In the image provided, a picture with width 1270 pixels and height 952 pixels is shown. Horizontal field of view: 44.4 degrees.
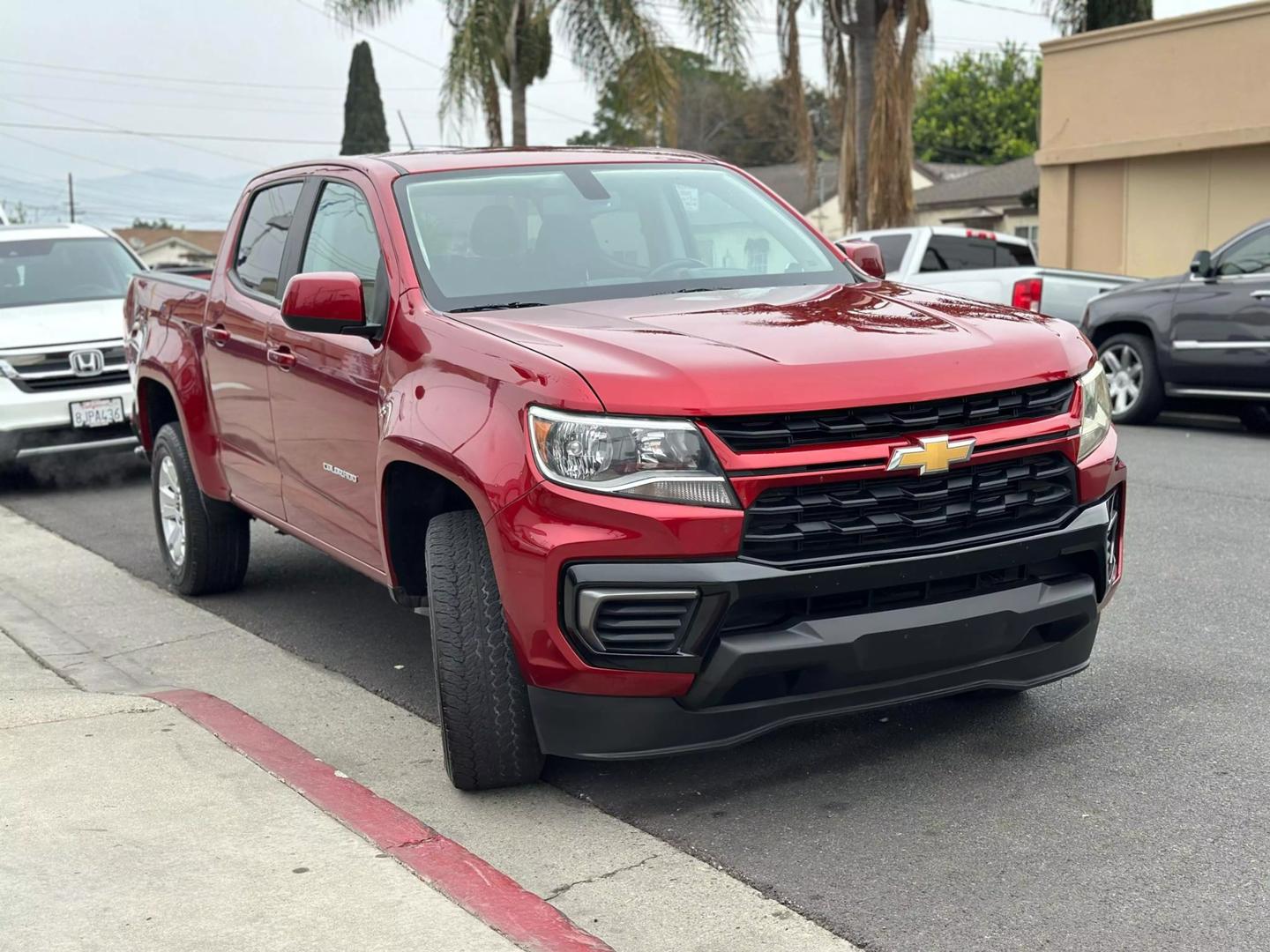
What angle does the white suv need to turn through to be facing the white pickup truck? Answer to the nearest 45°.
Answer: approximately 45° to its left

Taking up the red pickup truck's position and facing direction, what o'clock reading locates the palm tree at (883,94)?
The palm tree is roughly at 8 o'clock from the red pickup truck.

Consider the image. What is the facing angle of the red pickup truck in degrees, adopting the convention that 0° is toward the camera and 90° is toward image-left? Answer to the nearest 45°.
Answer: approximately 315°

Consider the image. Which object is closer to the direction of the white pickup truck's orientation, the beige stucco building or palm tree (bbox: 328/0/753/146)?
the palm tree

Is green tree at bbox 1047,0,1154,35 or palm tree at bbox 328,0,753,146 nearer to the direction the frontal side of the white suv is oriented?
the green tree

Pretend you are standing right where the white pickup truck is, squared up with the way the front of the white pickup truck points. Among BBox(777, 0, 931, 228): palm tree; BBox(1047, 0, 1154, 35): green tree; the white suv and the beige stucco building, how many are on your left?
1

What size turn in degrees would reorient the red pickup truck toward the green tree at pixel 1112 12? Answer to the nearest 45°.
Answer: approximately 135° to its left

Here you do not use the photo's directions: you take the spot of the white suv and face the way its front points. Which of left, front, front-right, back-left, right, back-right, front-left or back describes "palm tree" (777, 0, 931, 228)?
left

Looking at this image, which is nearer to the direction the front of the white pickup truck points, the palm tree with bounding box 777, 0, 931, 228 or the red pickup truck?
the palm tree

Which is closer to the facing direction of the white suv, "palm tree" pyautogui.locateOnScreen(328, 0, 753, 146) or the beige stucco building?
the beige stucco building

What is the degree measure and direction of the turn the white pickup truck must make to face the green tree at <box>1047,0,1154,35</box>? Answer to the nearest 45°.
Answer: approximately 45° to its right

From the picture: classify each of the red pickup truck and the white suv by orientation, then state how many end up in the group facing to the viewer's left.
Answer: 0
